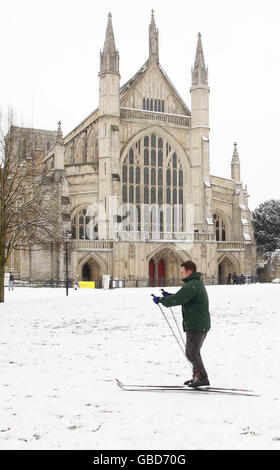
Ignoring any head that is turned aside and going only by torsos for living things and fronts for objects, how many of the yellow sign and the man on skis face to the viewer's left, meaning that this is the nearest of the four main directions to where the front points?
1

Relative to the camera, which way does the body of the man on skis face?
to the viewer's left

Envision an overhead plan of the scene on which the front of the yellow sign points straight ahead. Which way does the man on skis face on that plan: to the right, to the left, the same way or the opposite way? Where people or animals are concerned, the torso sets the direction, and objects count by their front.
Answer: to the right

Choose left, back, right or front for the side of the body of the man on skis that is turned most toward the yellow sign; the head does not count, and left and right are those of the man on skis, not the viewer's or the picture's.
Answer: right

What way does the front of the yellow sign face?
toward the camera

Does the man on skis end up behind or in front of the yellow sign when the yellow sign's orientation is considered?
in front

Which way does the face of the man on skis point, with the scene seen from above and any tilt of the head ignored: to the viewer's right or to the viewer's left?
to the viewer's left
